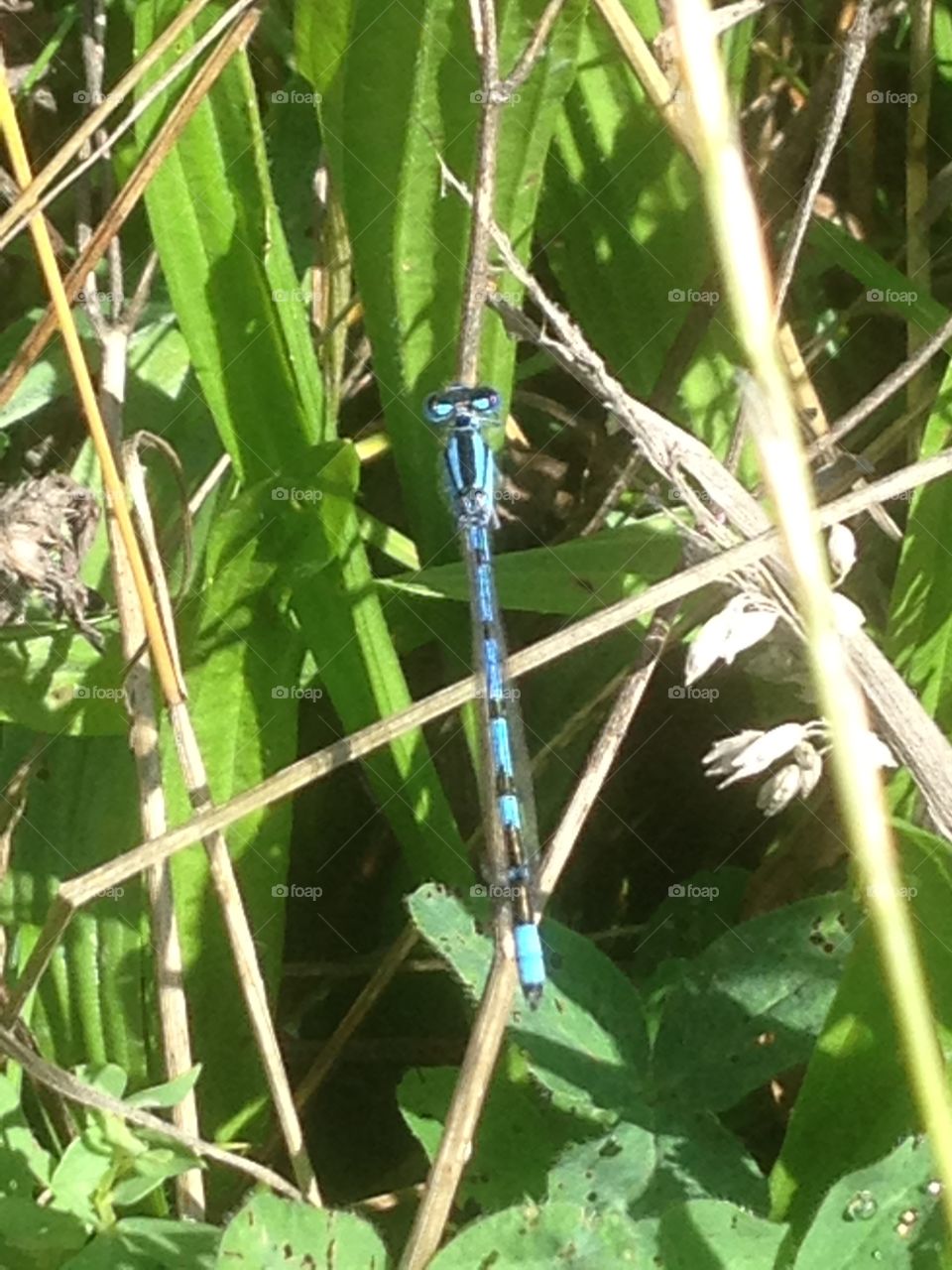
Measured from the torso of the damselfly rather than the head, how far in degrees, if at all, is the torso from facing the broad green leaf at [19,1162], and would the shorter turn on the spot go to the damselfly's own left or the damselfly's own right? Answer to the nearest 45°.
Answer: approximately 135° to the damselfly's own left

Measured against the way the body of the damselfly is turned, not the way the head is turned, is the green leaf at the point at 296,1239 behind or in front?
behind

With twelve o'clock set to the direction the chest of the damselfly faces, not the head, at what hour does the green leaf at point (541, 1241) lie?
The green leaf is roughly at 6 o'clock from the damselfly.

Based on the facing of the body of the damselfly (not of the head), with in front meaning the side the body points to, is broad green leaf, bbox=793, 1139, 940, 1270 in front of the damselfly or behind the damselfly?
behind

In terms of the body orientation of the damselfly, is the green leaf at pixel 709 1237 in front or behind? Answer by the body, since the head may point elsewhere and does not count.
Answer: behind

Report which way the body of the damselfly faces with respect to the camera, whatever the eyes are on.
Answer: away from the camera
